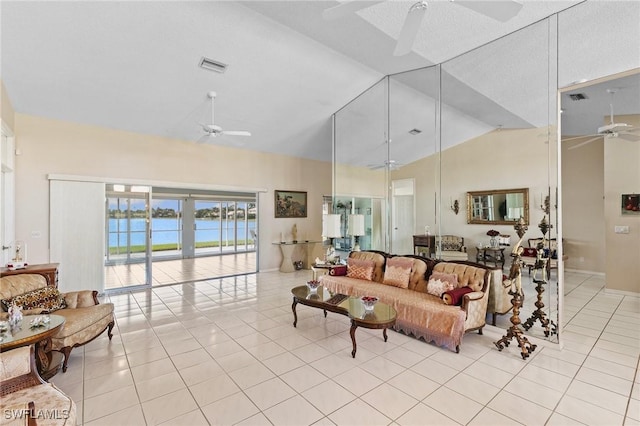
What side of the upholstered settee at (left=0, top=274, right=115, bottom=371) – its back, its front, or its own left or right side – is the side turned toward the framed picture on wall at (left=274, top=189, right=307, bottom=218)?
left

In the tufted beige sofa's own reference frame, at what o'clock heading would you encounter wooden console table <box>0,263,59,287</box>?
The wooden console table is roughly at 1 o'clock from the tufted beige sofa.

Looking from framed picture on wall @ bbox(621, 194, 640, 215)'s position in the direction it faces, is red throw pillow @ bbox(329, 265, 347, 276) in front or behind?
in front

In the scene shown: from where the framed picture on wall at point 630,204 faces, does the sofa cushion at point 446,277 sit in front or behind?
in front

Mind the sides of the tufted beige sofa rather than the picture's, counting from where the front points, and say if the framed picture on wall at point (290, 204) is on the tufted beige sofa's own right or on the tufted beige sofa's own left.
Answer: on the tufted beige sofa's own right

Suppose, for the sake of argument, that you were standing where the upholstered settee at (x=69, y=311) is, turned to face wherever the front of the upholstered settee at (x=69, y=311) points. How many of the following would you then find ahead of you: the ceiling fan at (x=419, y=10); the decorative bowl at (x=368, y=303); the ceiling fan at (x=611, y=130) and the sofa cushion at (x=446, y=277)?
4

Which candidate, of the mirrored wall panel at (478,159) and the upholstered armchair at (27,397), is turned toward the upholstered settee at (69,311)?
the mirrored wall panel

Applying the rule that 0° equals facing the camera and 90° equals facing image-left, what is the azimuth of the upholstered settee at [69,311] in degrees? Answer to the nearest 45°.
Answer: approximately 315°

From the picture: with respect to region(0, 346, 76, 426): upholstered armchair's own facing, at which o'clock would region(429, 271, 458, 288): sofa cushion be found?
The sofa cushion is roughly at 11 o'clock from the upholstered armchair.

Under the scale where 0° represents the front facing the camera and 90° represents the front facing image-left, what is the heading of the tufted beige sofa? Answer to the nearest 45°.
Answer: approximately 45°

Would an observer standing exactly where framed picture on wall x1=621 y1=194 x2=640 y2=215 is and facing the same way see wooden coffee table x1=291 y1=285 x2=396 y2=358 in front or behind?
in front

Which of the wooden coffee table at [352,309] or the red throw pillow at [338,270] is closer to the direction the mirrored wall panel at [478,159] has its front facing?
the wooden coffee table

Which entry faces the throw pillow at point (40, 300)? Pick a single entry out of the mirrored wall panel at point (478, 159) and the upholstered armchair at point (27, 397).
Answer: the mirrored wall panel
